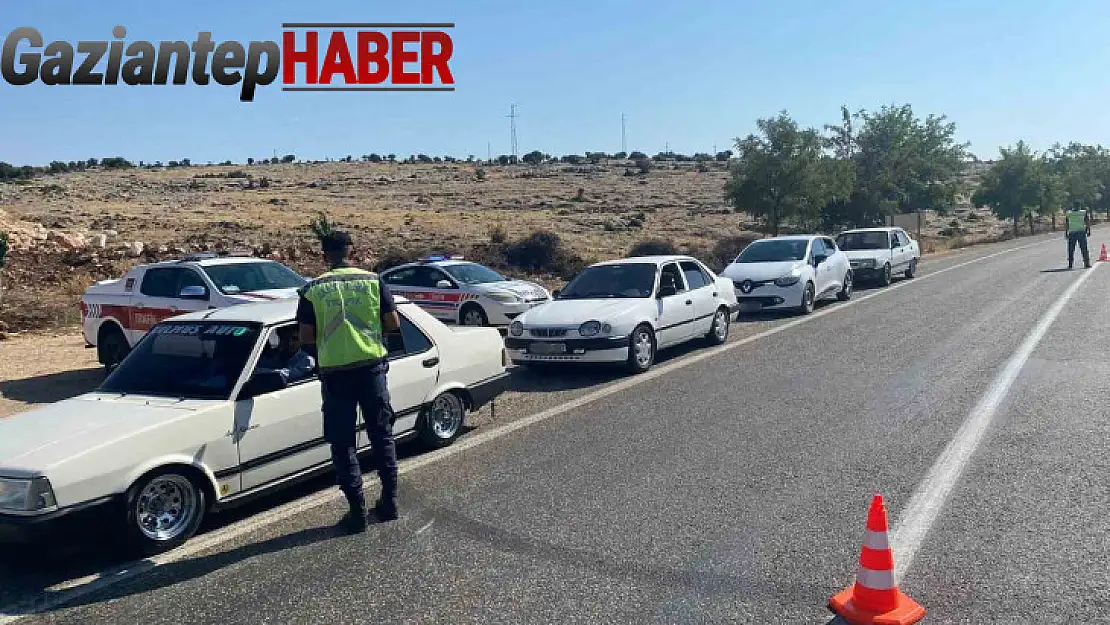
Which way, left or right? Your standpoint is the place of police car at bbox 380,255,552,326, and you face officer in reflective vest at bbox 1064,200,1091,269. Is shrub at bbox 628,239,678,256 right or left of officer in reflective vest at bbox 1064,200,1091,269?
left

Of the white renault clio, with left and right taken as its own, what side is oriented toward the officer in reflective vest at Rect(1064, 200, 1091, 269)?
back

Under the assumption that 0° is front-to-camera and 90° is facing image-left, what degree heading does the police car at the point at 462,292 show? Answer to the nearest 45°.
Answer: approximately 315°

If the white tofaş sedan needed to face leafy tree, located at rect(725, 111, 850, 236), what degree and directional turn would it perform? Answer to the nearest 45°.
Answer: approximately 180°

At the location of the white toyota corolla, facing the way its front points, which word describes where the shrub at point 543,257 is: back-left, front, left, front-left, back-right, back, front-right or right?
back-right

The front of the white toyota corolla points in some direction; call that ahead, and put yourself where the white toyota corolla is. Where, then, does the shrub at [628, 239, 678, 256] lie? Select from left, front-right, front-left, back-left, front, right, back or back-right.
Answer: back-right

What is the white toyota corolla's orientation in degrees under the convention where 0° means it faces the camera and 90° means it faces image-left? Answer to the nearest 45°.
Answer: approximately 45°

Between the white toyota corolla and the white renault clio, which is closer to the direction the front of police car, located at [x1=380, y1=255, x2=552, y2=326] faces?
the white toyota corolla

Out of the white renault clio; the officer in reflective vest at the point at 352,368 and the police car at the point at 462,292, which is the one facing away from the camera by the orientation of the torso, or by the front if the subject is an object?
the officer in reflective vest

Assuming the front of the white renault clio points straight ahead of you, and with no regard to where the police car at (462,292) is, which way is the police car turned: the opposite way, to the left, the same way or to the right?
to the left

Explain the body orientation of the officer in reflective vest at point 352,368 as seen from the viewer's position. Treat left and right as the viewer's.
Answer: facing away from the viewer
